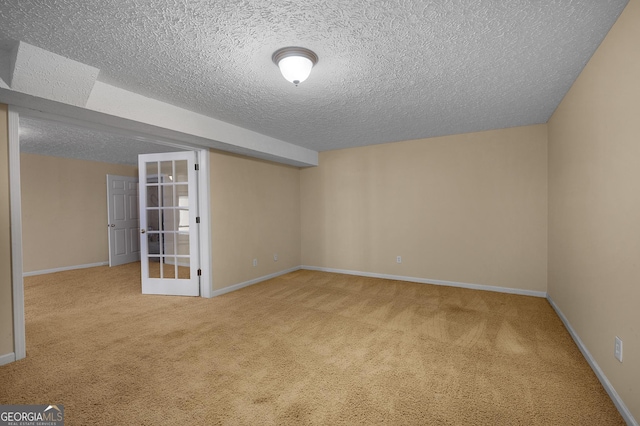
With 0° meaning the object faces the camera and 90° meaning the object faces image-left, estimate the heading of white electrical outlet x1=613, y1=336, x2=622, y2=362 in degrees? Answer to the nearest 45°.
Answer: approximately 90°

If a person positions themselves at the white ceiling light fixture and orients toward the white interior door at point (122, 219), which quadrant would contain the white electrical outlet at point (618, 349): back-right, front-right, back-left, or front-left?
back-right
